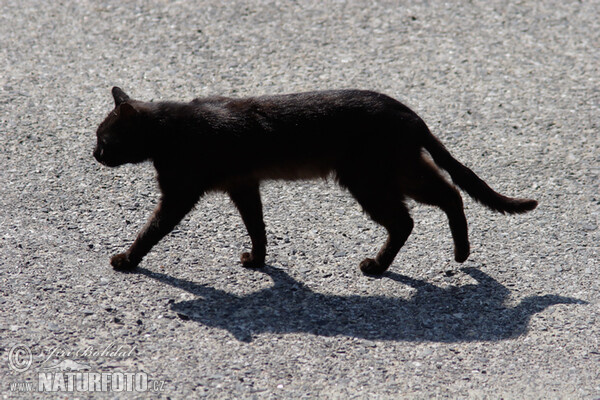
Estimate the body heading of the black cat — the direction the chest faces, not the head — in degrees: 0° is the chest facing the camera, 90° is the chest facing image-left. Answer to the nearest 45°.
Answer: approximately 90°
